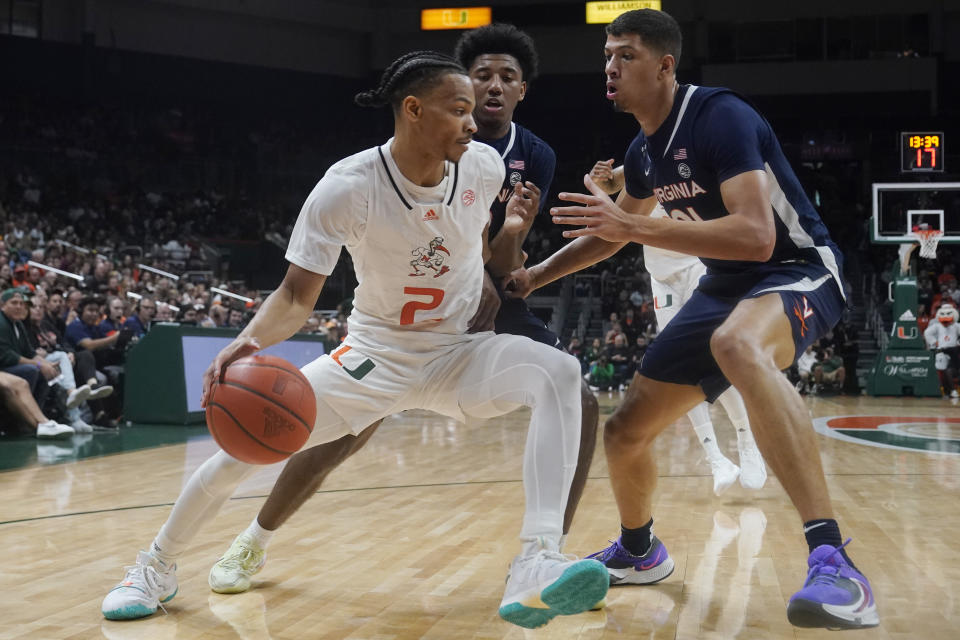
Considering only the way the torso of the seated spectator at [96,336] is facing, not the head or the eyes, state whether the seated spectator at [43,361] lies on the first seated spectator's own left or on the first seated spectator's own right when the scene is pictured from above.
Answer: on the first seated spectator's own right

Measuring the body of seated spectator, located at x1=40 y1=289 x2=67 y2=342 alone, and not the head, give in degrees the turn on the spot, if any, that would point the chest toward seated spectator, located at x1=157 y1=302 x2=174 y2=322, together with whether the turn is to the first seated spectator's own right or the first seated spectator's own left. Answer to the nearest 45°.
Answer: approximately 90° to the first seated spectator's own left

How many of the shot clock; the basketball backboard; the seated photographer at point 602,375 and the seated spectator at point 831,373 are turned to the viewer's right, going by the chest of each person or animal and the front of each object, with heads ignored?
0

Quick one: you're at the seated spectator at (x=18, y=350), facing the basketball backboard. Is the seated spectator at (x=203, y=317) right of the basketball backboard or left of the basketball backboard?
left

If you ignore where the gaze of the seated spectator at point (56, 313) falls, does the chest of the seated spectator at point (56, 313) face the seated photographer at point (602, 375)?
no

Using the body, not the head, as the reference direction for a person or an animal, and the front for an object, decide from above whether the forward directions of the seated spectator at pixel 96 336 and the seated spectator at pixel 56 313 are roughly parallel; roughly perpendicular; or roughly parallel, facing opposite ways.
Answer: roughly parallel

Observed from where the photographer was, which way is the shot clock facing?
facing the viewer

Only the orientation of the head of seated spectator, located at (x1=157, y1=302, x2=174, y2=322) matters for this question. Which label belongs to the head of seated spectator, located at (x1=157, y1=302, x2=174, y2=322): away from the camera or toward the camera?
toward the camera

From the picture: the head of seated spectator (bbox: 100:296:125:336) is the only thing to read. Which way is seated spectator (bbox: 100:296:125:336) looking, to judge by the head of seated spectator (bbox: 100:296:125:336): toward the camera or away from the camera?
toward the camera

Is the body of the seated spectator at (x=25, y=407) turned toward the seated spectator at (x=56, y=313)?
no

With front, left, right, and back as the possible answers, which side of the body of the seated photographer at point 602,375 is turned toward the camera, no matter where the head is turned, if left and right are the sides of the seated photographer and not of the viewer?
front

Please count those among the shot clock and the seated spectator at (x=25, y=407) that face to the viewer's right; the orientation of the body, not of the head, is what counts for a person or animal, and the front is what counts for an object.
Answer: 1

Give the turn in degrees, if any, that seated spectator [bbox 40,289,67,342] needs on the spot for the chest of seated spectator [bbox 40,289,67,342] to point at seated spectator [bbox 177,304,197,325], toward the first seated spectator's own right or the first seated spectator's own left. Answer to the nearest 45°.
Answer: approximately 90° to the first seated spectator's own left

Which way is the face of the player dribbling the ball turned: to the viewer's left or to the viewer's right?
to the viewer's right

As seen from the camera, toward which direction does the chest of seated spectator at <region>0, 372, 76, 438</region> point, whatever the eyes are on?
to the viewer's right

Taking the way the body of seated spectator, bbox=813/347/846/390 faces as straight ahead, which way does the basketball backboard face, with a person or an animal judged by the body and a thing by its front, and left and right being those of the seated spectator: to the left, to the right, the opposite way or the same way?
the same way

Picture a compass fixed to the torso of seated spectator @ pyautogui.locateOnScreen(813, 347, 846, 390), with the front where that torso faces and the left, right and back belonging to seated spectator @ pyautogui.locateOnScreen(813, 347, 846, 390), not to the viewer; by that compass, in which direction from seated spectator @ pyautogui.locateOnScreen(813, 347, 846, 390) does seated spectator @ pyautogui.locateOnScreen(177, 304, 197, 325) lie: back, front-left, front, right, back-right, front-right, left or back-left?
front-right
